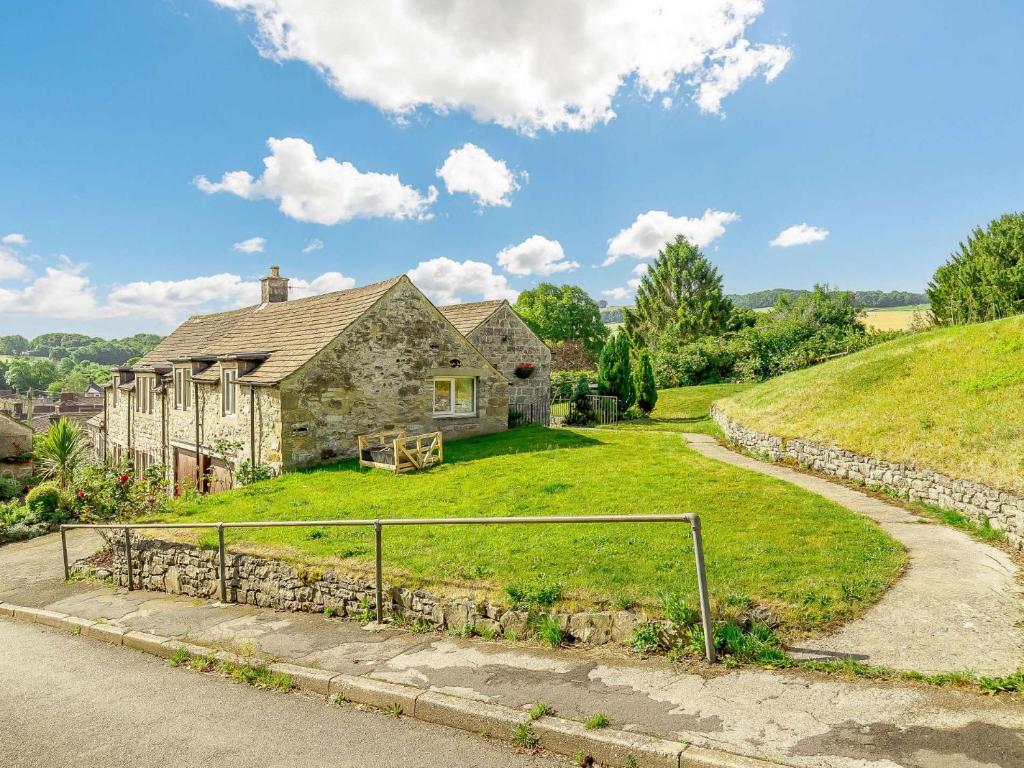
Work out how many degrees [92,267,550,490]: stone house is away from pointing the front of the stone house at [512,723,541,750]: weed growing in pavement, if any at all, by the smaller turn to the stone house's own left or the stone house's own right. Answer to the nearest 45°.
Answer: approximately 45° to the stone house's own left

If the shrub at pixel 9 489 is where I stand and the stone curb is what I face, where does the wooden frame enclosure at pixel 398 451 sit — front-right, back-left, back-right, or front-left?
front-left

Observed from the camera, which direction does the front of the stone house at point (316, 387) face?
facing the viewer and to the left of the viewer

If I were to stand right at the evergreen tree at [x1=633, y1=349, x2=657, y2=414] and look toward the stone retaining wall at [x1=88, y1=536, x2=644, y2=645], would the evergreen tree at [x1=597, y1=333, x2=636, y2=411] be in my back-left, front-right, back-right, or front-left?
front-right

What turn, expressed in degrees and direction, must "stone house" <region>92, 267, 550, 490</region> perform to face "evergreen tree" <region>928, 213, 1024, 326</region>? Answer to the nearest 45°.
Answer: approximately 135° to its left

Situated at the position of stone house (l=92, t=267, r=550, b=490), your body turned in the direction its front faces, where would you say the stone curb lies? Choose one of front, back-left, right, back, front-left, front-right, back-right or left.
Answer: front-left

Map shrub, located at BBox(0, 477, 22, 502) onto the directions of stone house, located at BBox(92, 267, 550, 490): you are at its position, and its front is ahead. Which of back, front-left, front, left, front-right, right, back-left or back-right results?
front

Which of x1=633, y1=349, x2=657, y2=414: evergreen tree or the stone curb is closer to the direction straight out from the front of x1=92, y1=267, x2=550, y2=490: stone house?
the stone curb

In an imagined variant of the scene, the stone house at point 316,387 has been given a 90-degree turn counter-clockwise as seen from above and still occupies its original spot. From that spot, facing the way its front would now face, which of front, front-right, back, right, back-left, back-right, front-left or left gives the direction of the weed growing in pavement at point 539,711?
front-right

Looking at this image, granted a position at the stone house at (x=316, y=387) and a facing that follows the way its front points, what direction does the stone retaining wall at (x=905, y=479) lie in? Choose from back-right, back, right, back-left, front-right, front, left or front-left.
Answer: left

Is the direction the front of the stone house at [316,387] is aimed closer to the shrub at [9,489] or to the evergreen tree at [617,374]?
the shrub

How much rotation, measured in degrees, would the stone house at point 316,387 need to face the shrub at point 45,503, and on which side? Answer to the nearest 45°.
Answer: approximately 45° to its right
